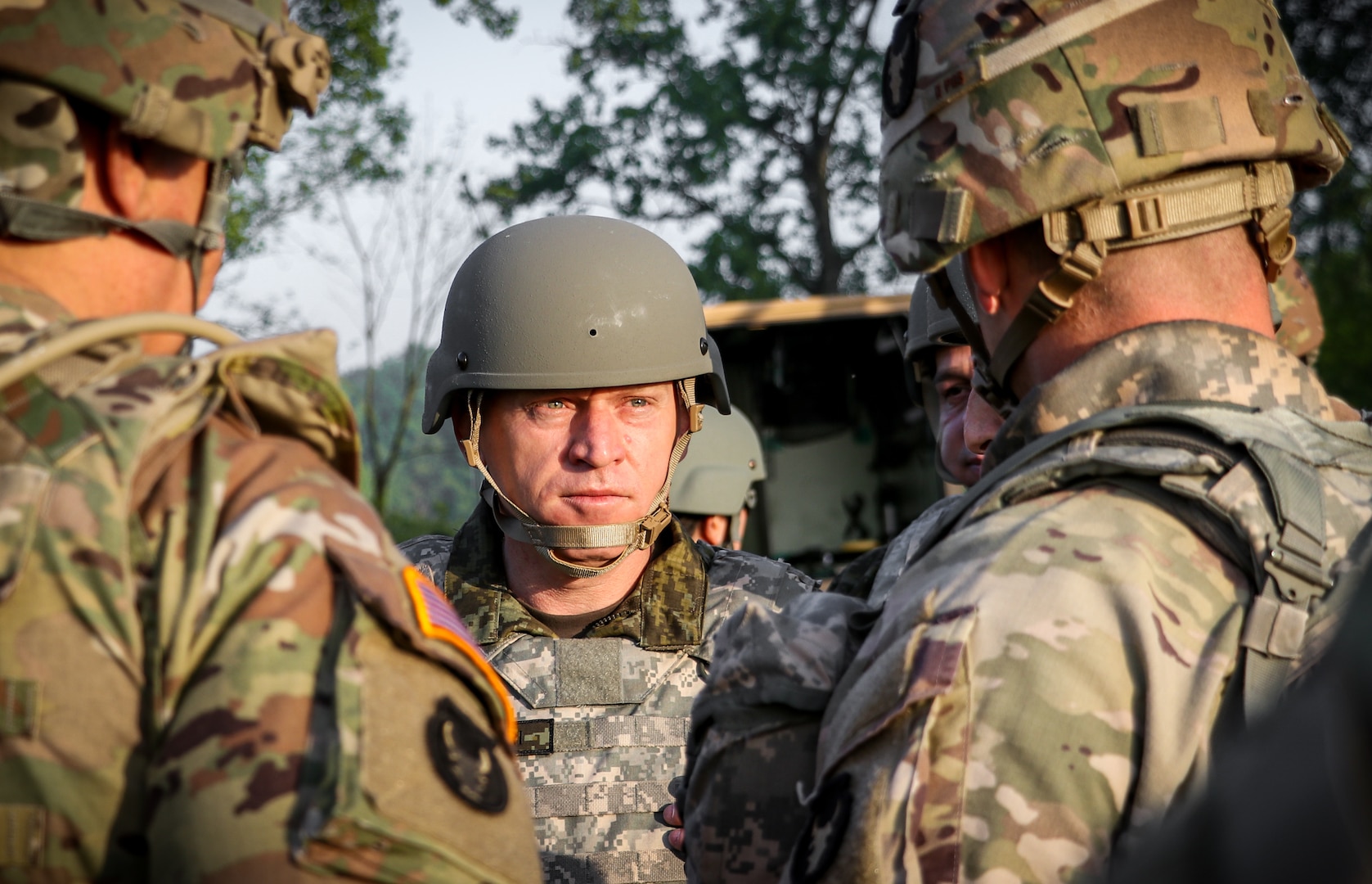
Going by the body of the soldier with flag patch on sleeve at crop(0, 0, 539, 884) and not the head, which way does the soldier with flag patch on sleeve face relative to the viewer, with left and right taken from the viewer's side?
facing away from the viewer and to the right of the viewer

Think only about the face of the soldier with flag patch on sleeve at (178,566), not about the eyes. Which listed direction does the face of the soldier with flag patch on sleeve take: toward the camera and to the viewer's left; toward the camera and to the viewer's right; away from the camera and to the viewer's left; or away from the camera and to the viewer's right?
away from the camera and to the viewer's right

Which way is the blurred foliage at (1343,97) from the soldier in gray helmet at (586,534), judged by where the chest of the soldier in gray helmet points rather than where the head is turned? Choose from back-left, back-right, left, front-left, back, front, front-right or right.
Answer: back-left

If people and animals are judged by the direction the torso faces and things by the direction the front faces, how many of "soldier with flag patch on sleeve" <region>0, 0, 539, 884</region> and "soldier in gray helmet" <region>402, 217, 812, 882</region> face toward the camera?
1
